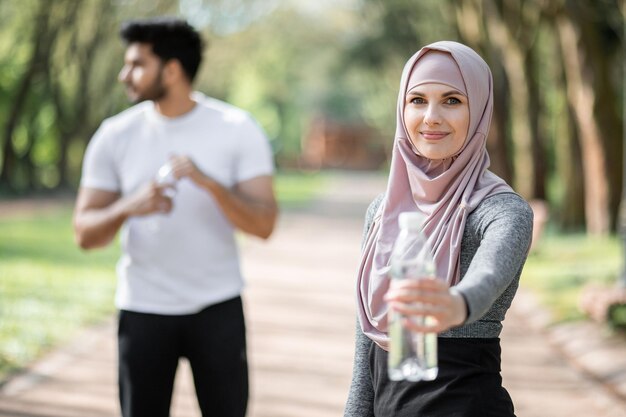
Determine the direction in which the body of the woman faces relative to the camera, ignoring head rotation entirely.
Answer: toward the camera

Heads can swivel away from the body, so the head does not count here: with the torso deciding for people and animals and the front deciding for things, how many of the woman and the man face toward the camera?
2

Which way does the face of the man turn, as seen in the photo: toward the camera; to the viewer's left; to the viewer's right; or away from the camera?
to the viewer's left

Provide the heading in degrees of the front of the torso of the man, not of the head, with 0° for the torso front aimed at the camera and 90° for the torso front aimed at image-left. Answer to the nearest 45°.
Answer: approximately 0°

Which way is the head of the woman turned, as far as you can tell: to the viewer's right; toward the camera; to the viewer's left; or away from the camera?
toward the camera

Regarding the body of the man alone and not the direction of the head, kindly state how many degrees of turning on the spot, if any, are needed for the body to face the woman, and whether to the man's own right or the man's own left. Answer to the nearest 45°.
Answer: approximately 45° to the man's own left

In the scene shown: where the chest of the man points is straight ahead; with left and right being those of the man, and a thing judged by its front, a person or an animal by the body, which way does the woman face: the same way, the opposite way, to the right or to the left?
the same way

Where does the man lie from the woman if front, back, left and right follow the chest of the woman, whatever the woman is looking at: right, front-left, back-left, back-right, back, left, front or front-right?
back-right
